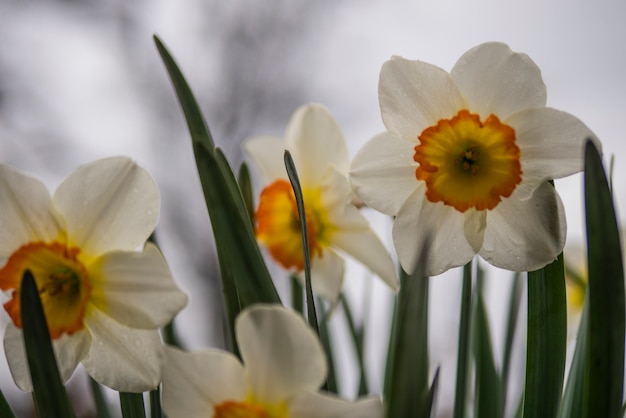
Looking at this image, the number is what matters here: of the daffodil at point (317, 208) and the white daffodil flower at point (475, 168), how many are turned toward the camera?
1

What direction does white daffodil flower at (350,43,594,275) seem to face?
toward the camera

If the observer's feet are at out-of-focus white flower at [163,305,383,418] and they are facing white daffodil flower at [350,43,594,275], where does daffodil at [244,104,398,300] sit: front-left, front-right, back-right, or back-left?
front-left

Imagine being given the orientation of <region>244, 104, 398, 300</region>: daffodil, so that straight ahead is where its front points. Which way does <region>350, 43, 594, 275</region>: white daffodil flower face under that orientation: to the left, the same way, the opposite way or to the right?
to the left

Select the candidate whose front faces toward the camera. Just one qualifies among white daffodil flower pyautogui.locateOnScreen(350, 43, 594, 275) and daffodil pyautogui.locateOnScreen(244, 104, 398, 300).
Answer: the white daffodil flower

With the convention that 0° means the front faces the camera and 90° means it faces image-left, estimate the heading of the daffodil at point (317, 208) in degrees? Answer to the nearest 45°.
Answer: approximately 90°
